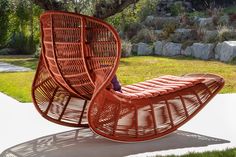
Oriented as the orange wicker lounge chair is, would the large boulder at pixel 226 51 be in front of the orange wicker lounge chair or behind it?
in front

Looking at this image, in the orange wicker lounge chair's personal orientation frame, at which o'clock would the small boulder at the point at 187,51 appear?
The small boulder is roughly at 11 o'clock from the orange wicker lounge chair.

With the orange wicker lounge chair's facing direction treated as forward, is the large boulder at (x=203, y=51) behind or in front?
in front

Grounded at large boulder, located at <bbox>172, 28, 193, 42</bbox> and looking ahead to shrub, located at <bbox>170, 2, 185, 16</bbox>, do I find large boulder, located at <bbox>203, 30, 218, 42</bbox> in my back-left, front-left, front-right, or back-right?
back-right

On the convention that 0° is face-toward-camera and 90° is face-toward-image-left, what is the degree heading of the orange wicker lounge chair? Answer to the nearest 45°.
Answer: approximately 225°

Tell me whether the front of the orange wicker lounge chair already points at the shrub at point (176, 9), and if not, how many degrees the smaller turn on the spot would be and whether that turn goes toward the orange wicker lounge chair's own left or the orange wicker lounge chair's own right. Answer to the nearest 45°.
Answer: approximately 45° to the orange wicker lounge chair's own left

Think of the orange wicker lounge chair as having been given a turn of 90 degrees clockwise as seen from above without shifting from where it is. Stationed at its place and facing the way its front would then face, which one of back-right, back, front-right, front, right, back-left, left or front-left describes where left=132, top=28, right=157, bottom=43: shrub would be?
back-left

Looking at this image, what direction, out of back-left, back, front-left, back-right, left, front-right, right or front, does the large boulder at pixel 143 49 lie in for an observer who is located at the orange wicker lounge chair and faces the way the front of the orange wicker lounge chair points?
front-left

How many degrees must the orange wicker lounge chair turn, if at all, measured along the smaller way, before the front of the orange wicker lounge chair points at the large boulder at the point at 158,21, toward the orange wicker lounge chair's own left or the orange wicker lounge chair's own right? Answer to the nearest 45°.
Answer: approximately 45° to the orange wicker lounge chair's own left
